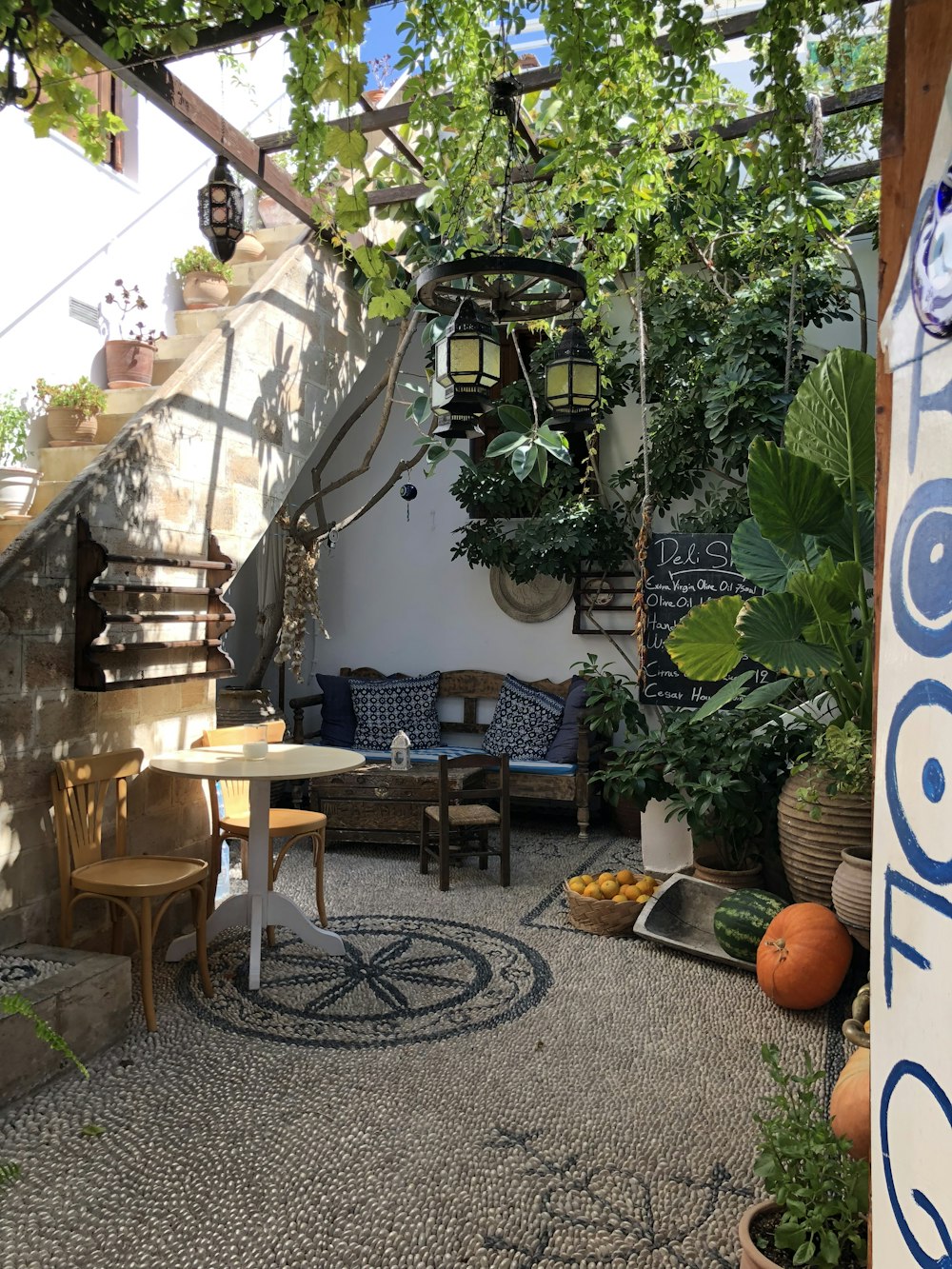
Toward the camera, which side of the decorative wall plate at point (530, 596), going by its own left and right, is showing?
front

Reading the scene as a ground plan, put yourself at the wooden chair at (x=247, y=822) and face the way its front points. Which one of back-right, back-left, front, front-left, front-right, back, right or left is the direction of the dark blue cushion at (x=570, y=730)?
left

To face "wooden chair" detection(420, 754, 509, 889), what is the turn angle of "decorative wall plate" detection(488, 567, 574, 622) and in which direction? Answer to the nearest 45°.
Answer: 0° — it already faces it

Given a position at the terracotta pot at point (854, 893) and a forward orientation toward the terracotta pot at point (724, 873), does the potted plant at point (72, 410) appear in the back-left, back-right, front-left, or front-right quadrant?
front-left

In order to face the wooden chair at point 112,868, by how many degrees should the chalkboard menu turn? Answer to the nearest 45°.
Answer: approximately 45° to its right

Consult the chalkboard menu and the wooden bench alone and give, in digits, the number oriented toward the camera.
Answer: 2

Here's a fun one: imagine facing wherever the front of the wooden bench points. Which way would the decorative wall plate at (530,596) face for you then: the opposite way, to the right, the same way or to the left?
the same way

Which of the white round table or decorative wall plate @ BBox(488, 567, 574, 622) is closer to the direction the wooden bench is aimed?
the white round table

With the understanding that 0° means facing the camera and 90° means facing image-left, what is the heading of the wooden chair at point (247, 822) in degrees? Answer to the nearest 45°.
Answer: approximately 315°

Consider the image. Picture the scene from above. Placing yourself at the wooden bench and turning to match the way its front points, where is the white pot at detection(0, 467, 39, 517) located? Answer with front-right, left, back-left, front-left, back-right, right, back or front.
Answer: front-right

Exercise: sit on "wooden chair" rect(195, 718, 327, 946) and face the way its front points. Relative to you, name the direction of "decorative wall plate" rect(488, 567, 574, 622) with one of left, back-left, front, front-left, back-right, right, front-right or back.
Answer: left

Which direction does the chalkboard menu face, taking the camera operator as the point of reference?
facing the viewer

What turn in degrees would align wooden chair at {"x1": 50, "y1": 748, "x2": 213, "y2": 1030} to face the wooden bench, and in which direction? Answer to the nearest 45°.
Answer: approximately 90° to its left

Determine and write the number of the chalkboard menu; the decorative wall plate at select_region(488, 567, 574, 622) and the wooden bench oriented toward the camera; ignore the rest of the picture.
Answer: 3

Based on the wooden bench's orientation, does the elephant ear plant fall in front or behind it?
in front
